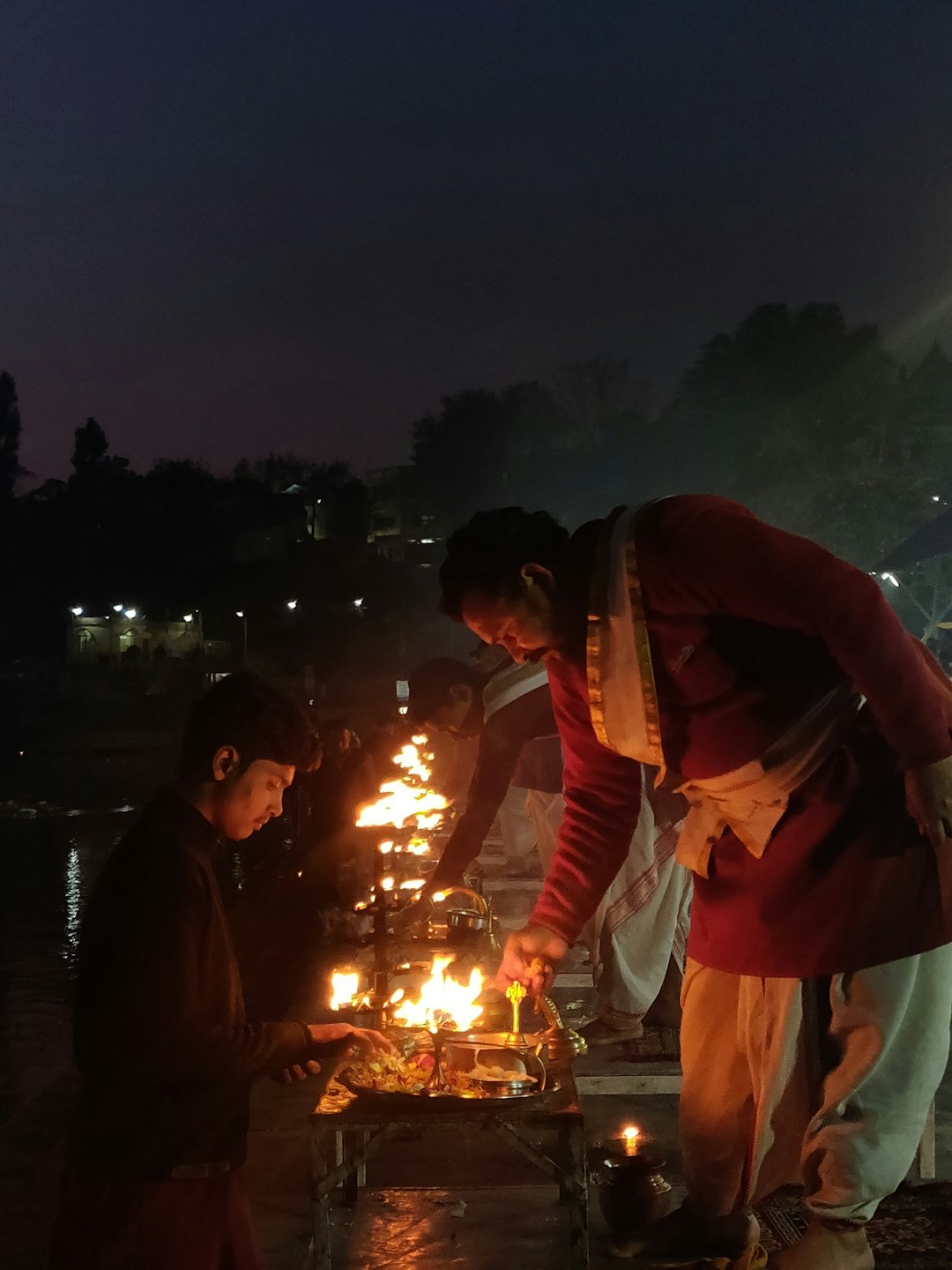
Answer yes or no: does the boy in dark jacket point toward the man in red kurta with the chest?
yes

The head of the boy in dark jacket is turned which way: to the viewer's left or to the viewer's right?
to the viewer's right

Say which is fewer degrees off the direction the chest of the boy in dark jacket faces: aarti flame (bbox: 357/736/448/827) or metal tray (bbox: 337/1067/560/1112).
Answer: the metal tray

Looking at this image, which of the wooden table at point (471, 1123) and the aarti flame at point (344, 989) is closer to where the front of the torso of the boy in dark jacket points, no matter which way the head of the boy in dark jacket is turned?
the wooden table

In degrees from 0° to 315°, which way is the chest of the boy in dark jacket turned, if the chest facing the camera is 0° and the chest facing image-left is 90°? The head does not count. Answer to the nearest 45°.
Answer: approximately 270°

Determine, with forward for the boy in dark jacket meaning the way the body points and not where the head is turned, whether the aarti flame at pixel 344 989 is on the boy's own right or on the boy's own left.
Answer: on the boy's own left
